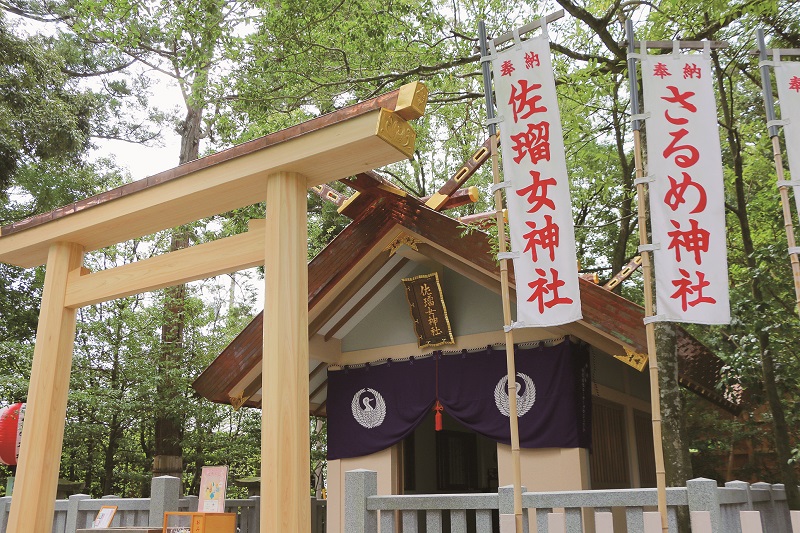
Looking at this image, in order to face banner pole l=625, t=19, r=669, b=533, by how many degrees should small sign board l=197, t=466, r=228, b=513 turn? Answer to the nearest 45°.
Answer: approximately 45° to its left

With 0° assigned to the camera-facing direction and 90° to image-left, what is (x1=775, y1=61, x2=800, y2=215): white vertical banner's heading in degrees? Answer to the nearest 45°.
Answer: approximately 0°

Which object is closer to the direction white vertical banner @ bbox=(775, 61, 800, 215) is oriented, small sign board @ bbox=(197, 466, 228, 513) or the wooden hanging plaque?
the small sign board

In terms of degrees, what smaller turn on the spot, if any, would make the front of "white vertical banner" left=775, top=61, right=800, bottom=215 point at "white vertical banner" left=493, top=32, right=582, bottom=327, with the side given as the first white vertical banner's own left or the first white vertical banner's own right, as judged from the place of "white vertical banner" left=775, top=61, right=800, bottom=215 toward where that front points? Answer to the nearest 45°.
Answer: approximately 45° to the first white vertical banner's own right

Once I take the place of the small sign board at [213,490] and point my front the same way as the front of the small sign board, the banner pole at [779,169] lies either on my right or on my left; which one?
on my left

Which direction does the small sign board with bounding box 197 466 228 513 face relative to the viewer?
toward the camera

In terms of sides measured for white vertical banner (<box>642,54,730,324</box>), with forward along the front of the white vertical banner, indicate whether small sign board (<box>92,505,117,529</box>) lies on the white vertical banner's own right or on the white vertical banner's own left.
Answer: on the white vertical banner's own right

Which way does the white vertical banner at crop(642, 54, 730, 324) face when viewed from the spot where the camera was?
facing the viewer

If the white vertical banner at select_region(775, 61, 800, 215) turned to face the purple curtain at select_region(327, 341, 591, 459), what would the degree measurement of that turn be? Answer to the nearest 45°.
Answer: approximately 135° to its right

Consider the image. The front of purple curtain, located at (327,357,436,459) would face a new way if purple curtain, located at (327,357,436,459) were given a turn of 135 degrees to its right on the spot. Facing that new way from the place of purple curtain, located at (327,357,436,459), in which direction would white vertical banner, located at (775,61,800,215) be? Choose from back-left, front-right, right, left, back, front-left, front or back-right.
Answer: back-right

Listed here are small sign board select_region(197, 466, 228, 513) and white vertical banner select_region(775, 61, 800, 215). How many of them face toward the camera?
2

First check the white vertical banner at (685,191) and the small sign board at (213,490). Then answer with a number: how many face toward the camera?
2

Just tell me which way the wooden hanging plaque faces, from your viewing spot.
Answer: facing the viewer and to the left of the viewer
